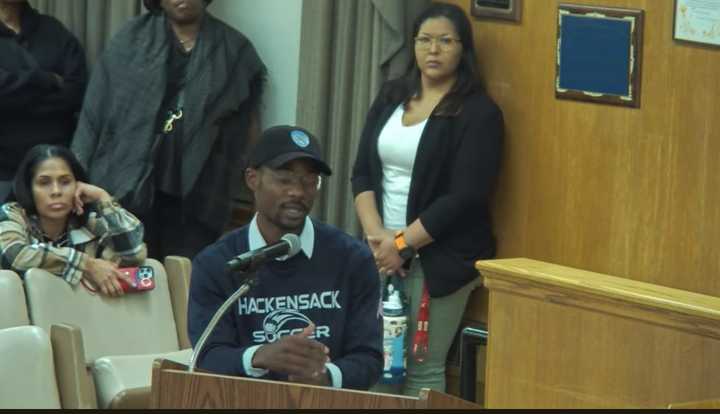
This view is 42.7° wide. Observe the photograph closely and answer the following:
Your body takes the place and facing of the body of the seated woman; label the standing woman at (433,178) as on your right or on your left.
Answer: on your left

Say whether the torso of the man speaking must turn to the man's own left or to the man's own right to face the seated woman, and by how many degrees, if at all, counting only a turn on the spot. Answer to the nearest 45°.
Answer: approximately 135° to the man's own right

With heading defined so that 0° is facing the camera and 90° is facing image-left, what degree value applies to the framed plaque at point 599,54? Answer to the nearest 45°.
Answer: approximately 45°
